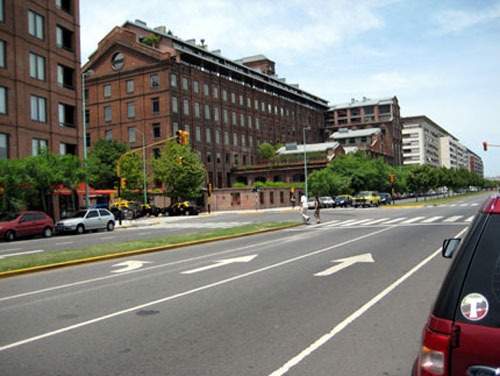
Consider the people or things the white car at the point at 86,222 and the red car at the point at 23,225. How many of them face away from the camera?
0

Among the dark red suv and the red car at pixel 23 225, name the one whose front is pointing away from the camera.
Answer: the dark red suv

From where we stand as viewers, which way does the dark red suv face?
facing away from the viewer

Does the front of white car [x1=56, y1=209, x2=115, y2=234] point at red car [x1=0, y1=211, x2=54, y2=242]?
yes
